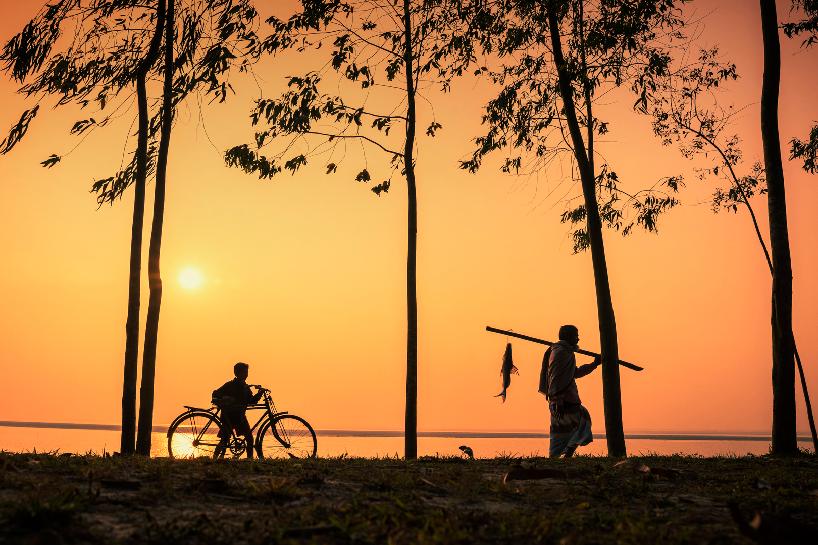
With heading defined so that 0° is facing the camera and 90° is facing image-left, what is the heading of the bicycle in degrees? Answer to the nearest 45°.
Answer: approximately 270°

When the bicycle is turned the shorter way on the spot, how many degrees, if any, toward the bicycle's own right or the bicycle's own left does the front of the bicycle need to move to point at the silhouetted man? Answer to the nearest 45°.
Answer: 0° — it already faces them

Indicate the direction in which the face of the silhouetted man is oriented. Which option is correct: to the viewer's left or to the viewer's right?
to the viewer's right

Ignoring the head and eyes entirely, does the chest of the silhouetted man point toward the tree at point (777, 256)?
yes

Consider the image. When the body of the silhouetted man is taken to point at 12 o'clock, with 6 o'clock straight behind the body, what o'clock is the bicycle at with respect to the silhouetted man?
The bicycle is roughly at 6 o'clock from the silhouetted man.

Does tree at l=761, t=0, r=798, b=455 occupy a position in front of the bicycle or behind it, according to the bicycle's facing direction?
in front
